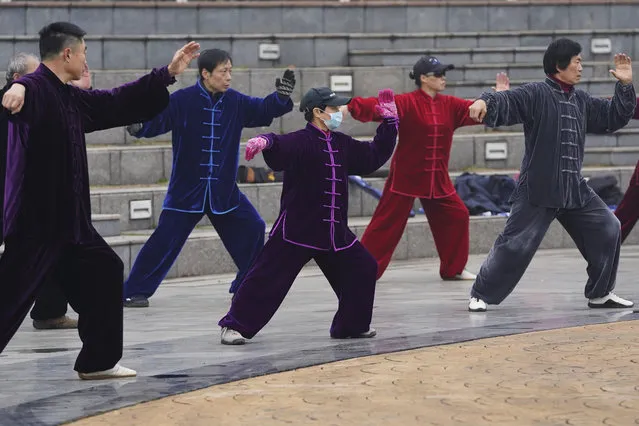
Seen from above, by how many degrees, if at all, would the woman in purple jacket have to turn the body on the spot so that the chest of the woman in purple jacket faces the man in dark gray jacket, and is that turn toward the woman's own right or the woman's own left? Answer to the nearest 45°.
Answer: approximately 90° to the woman's own left

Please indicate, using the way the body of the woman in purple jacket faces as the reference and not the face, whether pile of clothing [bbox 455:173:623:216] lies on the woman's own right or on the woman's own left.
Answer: on the woman's own left

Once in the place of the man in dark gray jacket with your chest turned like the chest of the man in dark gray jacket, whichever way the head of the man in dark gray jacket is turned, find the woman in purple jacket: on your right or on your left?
on your right

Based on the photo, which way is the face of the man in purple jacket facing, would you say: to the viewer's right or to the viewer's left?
to the viewer's right

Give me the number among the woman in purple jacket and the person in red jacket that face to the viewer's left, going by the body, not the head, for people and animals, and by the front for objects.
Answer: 0
